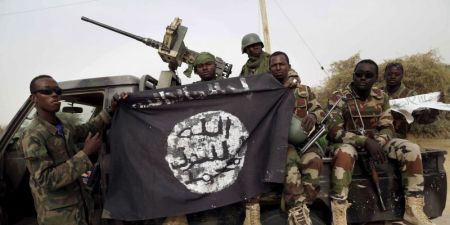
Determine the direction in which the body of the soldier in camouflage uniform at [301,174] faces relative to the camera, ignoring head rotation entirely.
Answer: toward the camera

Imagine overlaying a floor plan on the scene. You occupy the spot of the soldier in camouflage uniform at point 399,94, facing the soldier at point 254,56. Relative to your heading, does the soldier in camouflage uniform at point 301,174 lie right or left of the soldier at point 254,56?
left

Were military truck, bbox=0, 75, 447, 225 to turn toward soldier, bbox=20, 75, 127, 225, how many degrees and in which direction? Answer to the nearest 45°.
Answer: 0° — it already faces them

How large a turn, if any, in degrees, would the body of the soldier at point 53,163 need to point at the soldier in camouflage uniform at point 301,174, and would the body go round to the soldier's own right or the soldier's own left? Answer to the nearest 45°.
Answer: approximately 45° to the soldier's own left

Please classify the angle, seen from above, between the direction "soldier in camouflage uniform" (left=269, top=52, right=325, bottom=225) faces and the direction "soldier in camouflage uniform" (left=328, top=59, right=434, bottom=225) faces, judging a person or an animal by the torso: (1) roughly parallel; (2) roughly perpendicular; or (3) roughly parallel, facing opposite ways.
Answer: roughly parallel

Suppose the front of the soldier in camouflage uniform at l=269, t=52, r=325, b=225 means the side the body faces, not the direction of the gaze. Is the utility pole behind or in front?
behind

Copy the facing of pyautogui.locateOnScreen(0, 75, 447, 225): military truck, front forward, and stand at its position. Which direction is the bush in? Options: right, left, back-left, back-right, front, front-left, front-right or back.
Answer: back-right

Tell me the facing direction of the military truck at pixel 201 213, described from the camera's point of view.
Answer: facing to the left of the viewer

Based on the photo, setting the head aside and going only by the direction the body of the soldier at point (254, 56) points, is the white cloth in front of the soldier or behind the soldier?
in front

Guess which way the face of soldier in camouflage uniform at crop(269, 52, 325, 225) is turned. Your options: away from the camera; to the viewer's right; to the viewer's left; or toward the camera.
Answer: toward the camera

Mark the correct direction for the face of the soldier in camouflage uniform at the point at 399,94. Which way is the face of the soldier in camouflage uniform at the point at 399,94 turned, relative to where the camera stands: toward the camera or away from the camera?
toward the camera

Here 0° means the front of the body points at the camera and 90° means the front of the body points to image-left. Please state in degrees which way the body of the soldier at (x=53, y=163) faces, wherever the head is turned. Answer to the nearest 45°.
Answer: approximately 315°
